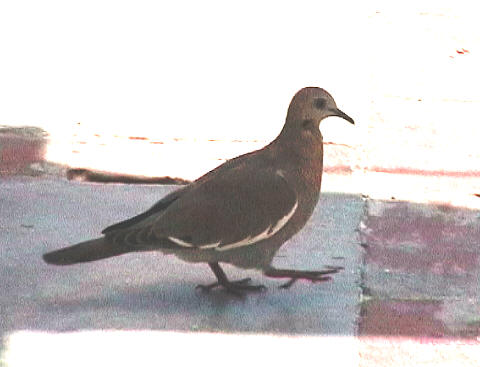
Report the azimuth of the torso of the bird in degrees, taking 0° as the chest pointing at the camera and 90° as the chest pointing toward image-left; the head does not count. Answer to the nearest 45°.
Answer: approximately 270°
